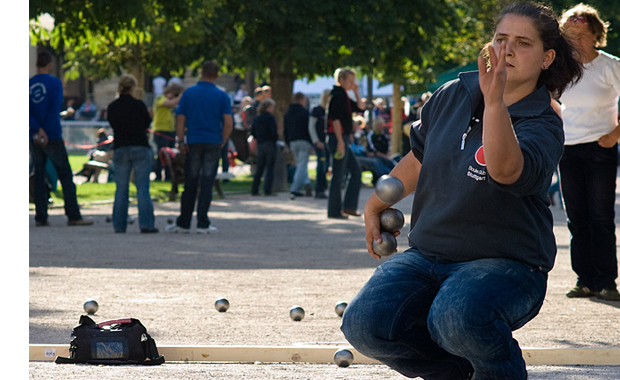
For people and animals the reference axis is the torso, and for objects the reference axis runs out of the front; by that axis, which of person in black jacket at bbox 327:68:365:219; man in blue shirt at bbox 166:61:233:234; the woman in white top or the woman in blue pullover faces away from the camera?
the man in blue shirt

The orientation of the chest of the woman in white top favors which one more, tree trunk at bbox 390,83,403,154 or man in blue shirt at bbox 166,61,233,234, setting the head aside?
the man in blue shirt

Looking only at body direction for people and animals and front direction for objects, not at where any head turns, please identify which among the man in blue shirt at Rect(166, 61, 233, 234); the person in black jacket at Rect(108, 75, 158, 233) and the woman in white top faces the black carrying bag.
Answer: the woman in white top

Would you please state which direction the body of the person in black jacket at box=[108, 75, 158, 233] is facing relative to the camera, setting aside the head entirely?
away from the camera

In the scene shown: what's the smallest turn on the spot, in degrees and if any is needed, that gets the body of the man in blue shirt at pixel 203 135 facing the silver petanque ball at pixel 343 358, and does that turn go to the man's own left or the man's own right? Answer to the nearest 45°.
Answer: approximately 180°

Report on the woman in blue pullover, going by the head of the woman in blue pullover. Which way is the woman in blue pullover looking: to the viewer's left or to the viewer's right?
to the viewer's left

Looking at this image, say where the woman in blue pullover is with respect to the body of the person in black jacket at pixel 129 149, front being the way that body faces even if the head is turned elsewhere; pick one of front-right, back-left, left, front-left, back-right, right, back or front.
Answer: back

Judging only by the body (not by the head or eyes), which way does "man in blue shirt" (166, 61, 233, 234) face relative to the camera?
away from the camera

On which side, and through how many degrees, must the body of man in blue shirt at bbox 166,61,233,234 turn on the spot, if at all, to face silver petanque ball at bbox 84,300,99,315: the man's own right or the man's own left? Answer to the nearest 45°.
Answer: approximately 180°

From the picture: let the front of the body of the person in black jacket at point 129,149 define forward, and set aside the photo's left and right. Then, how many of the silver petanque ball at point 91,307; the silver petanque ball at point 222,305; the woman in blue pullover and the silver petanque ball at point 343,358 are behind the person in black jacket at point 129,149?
4

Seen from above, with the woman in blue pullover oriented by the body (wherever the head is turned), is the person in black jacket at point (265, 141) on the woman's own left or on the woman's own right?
on the woman's own right

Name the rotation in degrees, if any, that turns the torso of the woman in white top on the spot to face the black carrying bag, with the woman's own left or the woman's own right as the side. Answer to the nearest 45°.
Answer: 0° — they already face it

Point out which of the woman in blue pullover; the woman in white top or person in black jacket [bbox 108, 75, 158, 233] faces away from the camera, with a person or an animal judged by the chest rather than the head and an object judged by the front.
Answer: the person in black jacket
